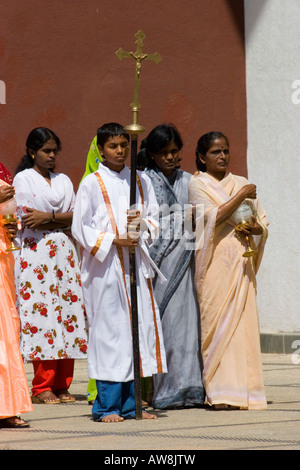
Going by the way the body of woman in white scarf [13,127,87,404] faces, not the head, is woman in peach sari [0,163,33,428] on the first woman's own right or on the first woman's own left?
on the first woman's own right

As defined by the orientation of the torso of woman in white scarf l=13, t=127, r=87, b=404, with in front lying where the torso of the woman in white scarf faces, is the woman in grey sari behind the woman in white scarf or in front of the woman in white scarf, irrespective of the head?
in front

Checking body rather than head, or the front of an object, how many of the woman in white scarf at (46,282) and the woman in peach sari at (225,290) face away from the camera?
0

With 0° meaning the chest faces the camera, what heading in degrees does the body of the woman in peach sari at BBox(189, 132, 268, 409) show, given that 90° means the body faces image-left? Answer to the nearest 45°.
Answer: approximately 315°

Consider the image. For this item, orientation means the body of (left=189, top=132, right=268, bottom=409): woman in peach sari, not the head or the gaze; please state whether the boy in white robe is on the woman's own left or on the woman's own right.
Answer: on the woman's own right

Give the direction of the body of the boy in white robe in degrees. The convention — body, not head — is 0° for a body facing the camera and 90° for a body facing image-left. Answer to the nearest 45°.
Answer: approximately 315°

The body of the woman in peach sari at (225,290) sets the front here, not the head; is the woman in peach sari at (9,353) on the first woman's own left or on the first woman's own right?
on the first woman's own right

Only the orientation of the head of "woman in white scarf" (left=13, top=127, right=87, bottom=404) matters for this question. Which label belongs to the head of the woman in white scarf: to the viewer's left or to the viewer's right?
to the viewer's right

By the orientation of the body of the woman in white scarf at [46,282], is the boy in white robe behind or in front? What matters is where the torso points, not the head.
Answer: in front
